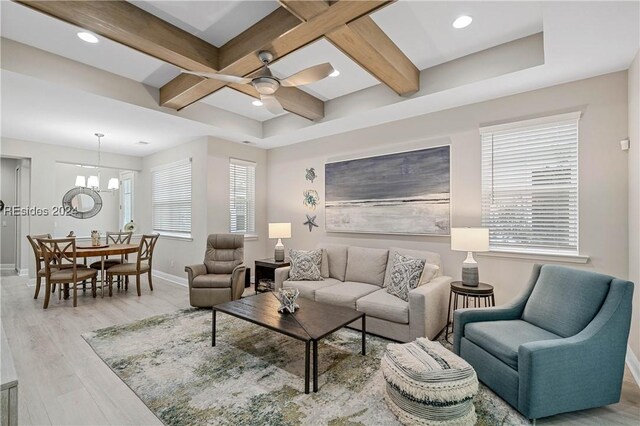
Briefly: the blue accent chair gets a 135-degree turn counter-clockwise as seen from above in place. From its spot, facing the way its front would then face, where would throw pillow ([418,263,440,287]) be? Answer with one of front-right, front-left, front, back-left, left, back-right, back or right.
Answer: back-left

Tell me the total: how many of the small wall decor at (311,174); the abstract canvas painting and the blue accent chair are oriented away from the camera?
0

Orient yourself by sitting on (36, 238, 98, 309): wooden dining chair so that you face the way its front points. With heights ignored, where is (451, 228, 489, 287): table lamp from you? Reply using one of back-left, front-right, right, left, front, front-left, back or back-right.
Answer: right

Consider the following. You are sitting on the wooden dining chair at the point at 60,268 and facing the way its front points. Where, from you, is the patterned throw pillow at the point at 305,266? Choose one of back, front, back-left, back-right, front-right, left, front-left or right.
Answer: right

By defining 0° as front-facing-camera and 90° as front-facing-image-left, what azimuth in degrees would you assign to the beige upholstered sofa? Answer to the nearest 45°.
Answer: approximately 45°

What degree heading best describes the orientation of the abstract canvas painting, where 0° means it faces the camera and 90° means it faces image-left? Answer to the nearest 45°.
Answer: approximately 45°

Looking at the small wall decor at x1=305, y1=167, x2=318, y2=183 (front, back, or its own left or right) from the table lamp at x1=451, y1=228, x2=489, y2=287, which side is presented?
left

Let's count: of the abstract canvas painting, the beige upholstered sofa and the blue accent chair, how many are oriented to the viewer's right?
0

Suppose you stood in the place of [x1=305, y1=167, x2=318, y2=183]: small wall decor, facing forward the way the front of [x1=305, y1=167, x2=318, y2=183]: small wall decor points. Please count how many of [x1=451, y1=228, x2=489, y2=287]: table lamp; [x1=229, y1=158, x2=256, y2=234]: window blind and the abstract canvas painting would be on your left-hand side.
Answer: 2

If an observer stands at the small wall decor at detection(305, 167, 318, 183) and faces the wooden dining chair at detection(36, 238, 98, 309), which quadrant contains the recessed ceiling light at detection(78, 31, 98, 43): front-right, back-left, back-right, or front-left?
front-left

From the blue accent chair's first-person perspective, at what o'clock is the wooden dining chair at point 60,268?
The wooden dining chair is roughly at 1 o'clock from the blue accent chair.

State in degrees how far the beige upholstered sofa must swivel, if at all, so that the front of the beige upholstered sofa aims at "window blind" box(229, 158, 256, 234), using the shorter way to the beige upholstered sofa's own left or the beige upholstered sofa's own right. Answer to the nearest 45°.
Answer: approximately 90° to the beige upholstered sofa's own right

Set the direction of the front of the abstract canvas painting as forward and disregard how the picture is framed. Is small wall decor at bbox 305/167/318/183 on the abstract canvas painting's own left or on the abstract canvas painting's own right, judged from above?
on the abstract canvas painting's own right

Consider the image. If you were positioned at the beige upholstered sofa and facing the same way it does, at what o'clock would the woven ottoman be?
The woven ottoman is roughly at 10 o'clock from the beige upholstered sofa.

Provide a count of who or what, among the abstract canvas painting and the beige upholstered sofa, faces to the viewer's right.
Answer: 0

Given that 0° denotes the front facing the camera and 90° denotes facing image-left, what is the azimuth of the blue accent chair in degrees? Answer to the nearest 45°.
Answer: approximately 45°

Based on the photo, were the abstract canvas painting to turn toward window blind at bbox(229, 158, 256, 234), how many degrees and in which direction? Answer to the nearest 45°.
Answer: approximately 45° to its right

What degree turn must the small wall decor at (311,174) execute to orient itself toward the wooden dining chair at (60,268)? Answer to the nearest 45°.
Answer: approximately 45° to its right

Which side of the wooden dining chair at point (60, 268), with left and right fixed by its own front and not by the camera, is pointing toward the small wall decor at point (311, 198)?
right
